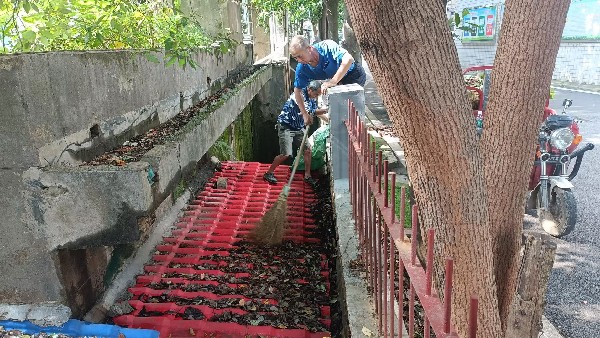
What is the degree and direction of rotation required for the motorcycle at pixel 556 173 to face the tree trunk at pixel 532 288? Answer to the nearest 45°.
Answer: approximately 45° to its right

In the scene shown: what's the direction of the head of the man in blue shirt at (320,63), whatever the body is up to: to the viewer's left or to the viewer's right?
to the viewer's left

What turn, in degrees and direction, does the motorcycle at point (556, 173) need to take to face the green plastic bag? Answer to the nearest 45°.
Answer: approximately 135° to its right

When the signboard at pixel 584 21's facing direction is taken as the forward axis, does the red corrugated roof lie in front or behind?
in front

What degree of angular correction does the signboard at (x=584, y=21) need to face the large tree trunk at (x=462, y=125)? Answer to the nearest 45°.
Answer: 0° — it already faces it

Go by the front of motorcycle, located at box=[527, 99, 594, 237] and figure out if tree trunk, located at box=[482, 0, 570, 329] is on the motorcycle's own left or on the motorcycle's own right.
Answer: on the motorcycle's own right

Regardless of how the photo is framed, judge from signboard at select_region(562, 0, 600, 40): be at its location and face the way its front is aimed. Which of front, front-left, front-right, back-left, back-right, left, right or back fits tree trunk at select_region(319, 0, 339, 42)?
front-right

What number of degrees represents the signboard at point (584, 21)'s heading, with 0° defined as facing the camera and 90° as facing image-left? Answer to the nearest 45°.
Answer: approximately 0°

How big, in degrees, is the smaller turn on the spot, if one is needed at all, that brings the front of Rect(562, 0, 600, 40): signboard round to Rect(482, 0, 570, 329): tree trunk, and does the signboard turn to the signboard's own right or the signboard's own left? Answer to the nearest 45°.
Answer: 0° — it already faces it

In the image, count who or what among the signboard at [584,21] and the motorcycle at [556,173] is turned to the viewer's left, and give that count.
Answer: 0

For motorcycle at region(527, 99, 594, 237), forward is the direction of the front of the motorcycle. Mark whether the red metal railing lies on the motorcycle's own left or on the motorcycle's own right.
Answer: on the motorcycle's own right

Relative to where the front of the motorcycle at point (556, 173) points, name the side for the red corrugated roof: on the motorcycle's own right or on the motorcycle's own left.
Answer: on the motorcycle's own right

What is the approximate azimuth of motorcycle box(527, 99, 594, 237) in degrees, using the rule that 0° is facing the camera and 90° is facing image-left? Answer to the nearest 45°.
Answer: approximately 315°

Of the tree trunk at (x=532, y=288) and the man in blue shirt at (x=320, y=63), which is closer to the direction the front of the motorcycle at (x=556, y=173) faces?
the tree trunk
